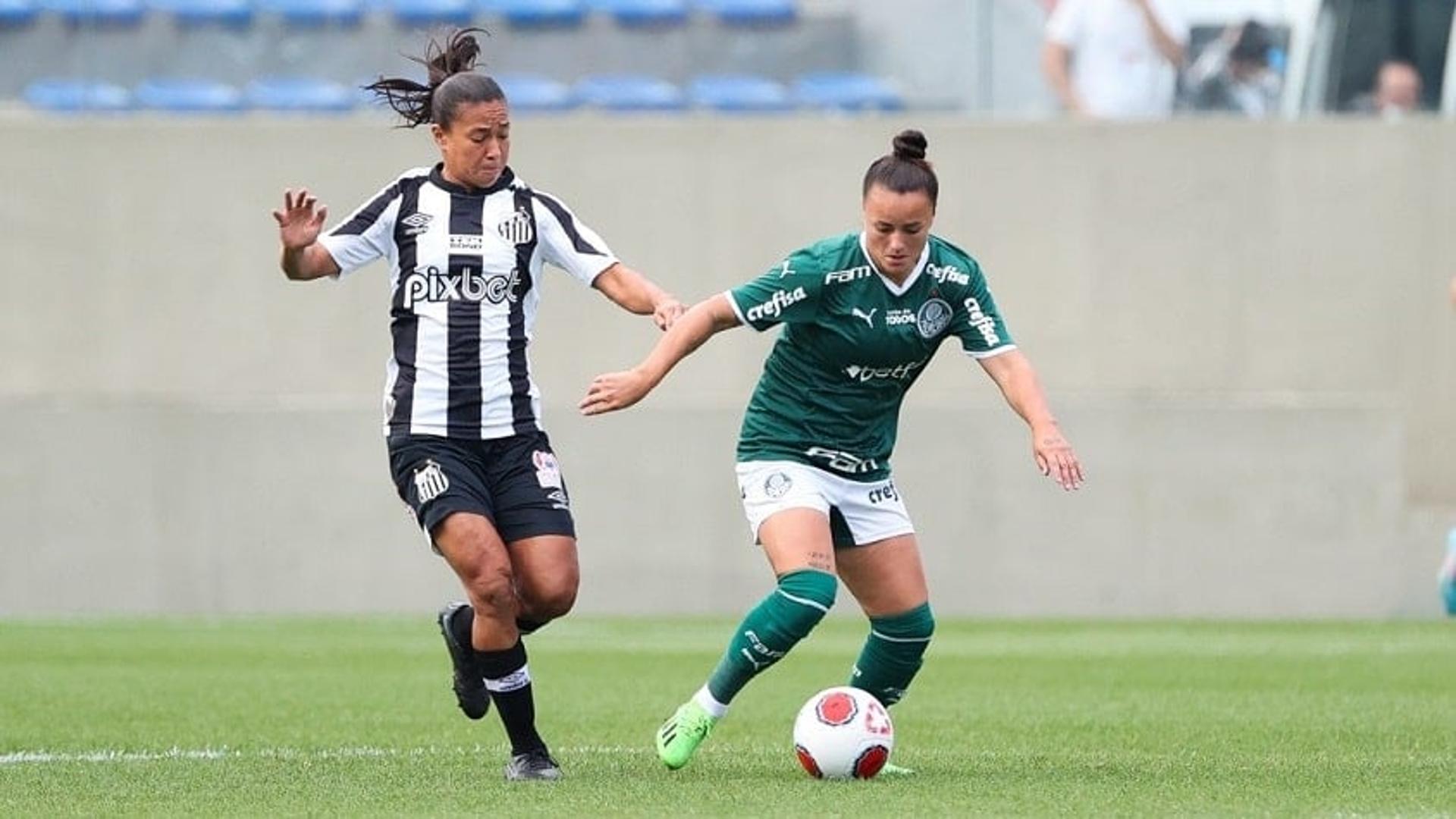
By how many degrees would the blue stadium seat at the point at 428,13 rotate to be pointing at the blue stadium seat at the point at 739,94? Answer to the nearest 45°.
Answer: approximately 90° to its left

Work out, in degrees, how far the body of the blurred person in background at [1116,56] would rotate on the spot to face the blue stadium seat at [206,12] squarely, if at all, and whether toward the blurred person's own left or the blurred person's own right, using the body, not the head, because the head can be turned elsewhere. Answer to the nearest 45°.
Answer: approximately 90° to the blurred person's own right

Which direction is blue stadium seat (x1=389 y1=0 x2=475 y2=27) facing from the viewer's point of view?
toward the camera

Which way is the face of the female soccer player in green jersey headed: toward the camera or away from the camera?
toward the camera

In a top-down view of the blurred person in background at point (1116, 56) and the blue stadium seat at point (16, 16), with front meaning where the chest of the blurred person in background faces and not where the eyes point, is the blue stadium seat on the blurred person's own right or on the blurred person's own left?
on the blurred person's own right

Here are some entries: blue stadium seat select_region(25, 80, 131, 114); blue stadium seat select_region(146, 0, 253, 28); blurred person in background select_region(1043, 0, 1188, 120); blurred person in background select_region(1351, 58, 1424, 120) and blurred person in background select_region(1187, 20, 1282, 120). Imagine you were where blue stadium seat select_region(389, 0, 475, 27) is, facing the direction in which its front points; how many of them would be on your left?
3

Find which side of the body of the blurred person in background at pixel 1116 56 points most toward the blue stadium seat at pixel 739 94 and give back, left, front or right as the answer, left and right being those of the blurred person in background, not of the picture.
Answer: right

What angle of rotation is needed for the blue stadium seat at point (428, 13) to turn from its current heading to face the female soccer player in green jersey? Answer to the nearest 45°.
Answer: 0° — it already faces them

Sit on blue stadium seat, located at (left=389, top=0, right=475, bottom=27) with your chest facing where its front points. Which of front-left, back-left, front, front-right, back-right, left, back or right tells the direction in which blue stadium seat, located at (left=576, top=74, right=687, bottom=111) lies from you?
left

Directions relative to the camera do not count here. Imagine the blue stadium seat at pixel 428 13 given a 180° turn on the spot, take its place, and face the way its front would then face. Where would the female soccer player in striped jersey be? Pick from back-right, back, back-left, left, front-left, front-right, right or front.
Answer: back

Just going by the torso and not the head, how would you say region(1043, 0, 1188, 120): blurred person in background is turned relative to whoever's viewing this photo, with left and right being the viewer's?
facing the viewer

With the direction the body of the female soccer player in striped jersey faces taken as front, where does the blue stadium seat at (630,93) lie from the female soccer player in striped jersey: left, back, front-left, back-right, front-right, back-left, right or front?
back

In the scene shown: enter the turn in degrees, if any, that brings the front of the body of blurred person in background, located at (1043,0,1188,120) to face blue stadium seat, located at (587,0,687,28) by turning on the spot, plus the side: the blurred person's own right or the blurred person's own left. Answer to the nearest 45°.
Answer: approximately 90° to the blurred person's own right

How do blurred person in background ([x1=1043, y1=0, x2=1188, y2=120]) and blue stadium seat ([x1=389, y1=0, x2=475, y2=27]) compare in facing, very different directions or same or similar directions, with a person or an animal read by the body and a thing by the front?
same or similar directions
